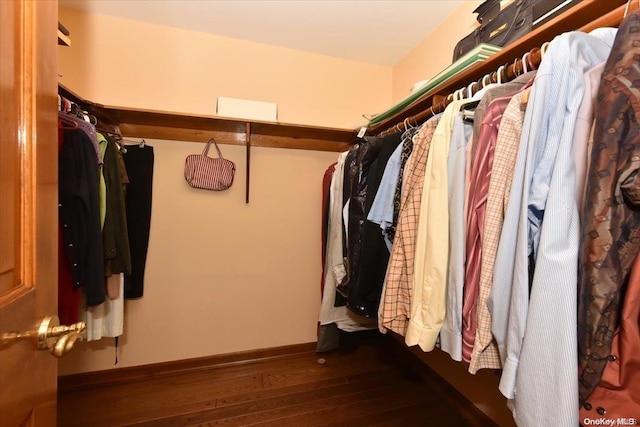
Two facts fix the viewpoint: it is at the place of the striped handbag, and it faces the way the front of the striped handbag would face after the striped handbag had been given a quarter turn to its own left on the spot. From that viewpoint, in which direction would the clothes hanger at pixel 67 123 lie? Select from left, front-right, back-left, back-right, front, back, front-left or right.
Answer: back-right

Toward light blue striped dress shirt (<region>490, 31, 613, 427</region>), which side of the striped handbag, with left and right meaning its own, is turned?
front

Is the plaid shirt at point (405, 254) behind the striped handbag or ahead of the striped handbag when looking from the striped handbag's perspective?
ahead

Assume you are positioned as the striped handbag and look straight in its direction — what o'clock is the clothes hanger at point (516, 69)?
The clothes hanger is roughly at 11 o'clock from the striped handbag.

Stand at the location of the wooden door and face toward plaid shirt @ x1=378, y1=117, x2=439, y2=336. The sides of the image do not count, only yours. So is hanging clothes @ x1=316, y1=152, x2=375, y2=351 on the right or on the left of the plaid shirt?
left

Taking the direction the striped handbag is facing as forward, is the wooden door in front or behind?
in front

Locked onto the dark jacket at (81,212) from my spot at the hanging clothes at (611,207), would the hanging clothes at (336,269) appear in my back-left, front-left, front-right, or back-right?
front-right

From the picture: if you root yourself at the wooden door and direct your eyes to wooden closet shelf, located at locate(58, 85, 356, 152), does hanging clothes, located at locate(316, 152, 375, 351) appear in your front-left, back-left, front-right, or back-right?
front-right

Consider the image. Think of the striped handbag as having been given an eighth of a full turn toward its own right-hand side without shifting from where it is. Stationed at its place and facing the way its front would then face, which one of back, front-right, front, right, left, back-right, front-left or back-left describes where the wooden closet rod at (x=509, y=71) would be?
left

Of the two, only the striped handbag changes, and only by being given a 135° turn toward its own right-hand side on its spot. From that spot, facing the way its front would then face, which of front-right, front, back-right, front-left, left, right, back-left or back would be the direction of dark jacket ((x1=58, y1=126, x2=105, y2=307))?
left

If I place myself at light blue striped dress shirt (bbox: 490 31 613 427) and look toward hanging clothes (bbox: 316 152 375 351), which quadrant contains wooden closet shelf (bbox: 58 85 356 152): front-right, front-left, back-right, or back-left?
front-left

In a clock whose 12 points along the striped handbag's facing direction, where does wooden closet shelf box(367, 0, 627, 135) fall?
The wooden closet shelf is roughly at 11 o'clock from the striped handbag.

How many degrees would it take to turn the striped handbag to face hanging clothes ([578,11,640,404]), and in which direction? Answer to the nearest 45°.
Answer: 0° — it already faces it

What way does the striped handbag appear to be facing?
toward the camera
